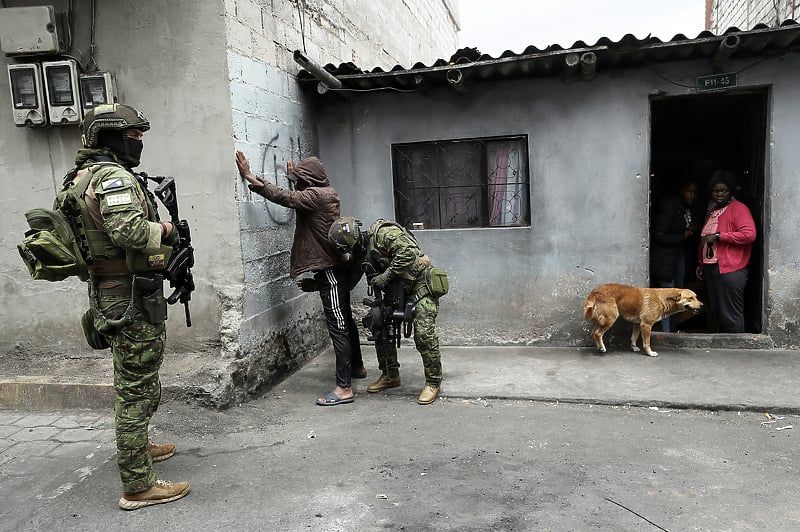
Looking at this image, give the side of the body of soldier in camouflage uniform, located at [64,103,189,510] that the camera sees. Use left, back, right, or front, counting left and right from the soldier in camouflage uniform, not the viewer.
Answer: right

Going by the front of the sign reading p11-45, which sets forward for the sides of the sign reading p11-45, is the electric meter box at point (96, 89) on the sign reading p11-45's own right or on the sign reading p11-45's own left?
on the sign reading p11-45's own right

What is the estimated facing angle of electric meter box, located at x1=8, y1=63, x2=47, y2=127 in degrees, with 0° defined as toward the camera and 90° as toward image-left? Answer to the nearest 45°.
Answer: approximately 0°

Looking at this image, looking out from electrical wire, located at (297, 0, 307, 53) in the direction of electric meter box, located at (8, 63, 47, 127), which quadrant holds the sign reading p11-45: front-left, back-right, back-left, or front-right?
back-left

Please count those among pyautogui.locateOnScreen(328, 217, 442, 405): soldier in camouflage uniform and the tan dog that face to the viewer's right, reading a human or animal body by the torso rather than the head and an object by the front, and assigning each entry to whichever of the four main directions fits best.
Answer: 1

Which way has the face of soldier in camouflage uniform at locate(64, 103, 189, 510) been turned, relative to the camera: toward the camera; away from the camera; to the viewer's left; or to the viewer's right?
to the viewer's right

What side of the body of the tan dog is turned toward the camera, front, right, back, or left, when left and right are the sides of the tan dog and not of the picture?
right
